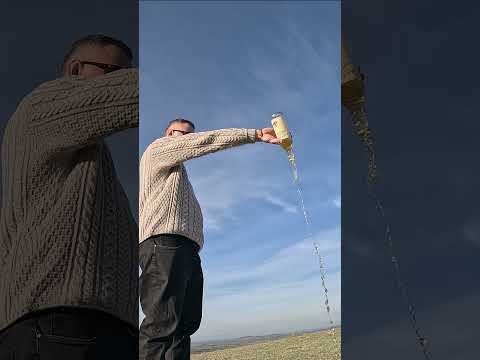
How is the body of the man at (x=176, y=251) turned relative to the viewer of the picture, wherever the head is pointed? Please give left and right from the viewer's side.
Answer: facing to the right of the viewer
